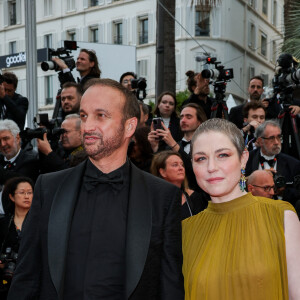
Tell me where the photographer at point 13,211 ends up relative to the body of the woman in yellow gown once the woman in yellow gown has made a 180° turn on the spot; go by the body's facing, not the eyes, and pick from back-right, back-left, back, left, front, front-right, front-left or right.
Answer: left

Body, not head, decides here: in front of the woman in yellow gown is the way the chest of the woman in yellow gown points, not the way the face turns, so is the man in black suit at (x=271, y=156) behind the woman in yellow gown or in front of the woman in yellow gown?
behind

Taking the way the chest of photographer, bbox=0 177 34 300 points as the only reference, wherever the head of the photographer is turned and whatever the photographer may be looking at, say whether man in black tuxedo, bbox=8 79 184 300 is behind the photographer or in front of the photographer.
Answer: in front
